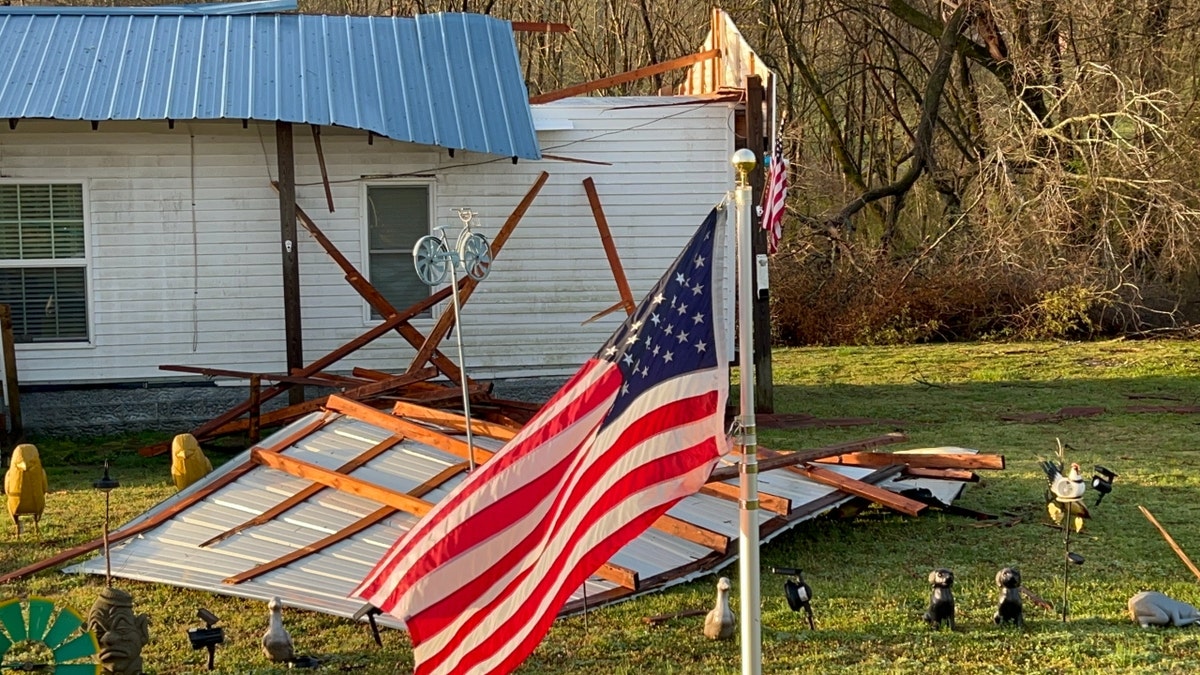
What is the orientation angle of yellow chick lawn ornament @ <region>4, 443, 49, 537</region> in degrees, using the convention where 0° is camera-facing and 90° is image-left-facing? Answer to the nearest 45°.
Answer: approximately 0°

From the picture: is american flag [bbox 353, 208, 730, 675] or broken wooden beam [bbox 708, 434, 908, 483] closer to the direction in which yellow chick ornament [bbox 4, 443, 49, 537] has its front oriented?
the american flag

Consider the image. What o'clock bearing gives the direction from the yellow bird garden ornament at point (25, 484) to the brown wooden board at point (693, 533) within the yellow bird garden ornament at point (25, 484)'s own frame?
The brown wooden board is roughly at 10 o'clock from the yellow bird garden ornament.

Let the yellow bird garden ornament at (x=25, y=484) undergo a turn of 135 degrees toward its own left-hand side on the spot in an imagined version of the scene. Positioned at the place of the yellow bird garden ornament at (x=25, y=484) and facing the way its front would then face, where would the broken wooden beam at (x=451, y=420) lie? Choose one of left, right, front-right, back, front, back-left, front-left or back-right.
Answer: front-right

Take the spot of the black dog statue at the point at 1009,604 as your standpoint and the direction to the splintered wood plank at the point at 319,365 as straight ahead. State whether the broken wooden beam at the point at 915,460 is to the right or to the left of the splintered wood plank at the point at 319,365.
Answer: right

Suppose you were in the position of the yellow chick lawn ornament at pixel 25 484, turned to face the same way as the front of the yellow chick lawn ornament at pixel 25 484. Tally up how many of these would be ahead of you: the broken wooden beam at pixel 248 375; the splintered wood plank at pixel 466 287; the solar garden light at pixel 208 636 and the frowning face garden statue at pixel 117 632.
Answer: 2

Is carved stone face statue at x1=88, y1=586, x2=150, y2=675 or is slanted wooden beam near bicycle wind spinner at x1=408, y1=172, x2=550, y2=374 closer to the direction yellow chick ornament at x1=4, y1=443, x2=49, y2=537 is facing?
the carved stone face statue

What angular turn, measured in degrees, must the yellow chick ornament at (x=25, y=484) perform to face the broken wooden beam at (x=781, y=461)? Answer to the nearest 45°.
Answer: approximately 45° to its left

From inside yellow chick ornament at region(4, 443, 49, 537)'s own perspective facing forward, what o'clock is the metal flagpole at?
The metal flagpole is roughly at 11 o'clock from the yellow chick ornament.

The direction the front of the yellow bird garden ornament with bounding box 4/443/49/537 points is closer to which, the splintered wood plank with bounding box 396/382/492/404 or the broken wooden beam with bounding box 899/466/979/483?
the broken wooden beam

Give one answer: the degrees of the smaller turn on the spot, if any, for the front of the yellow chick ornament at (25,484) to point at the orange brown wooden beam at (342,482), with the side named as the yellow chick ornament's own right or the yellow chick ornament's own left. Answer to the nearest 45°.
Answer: approximately 45° to the yellow chick ornament's own left

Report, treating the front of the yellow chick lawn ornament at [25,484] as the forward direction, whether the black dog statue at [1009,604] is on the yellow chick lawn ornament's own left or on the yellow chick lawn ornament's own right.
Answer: on the yellow chick lawn ornament's own left

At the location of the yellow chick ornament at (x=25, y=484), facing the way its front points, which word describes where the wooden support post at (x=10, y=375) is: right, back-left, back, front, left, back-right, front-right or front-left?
back

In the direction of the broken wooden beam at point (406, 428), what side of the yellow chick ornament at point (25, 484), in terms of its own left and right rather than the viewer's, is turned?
left

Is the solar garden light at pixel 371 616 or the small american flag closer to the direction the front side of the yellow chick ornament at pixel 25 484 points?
the solar garden light

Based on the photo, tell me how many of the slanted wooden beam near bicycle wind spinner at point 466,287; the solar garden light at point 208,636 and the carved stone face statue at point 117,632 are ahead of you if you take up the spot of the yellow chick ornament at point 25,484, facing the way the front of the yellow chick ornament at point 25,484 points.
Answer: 2

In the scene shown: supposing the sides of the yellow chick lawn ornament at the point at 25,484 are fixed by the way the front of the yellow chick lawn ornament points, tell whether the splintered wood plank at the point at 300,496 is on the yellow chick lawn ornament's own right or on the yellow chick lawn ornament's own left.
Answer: on the yellow chick lawn ornament's own left
